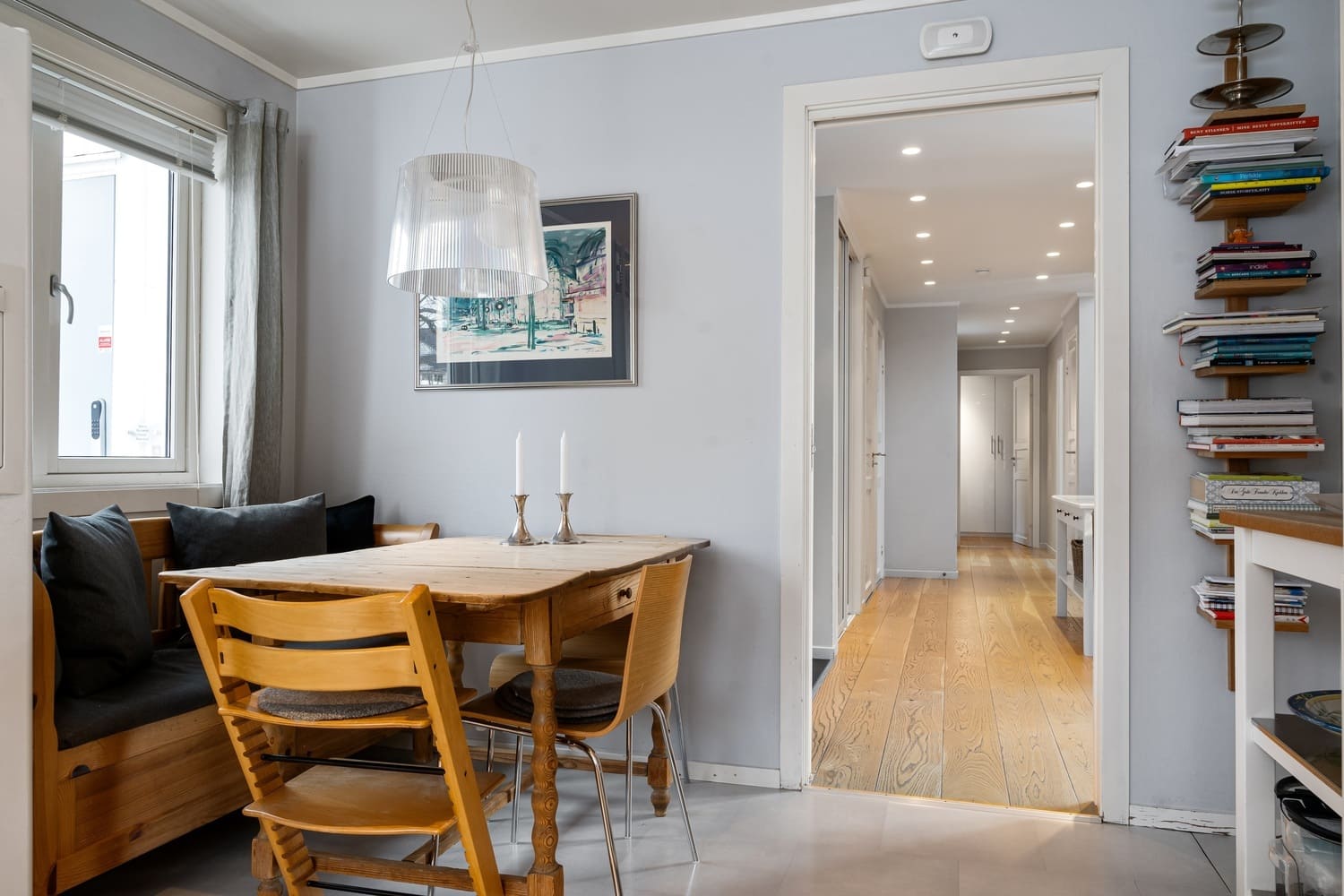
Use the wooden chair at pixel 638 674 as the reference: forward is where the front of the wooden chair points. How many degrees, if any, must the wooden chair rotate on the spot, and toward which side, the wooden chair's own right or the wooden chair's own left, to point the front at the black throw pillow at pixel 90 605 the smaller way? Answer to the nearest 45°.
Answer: approximately 45° to the wooden chair's own left

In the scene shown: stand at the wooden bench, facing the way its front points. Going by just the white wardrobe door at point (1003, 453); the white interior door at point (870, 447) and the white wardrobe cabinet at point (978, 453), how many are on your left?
3

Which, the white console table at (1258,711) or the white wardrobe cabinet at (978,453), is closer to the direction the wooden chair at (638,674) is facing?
the white wardrobe cabinet

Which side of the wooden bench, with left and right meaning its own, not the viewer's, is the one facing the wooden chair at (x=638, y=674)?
front

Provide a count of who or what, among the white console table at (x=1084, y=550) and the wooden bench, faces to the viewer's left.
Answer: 1

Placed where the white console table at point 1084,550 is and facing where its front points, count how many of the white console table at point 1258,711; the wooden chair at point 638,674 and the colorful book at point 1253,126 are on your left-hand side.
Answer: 3

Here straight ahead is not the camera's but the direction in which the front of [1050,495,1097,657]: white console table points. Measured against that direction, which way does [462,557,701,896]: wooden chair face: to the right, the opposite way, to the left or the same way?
the same way

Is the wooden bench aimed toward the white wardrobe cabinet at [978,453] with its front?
no

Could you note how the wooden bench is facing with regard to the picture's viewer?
facing the viewer and to the right of the viewer

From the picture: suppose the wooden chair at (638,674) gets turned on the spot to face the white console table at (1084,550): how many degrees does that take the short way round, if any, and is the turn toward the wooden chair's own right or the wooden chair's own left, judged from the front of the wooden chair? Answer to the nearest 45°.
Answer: approximately 90° to the wooden chair's own right

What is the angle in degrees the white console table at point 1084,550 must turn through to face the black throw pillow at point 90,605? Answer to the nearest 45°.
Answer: approximately 45° to its left

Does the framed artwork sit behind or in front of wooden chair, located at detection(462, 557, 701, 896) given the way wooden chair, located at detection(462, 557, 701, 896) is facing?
in front

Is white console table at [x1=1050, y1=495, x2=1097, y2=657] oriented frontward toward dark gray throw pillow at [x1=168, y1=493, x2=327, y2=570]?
no

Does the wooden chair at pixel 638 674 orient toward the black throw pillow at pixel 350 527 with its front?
yes

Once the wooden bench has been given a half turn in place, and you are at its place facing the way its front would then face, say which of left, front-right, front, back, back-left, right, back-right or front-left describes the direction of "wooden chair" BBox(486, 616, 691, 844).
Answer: back-right

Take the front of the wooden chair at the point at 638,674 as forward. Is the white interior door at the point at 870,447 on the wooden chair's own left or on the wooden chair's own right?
on the wooden chair's own right

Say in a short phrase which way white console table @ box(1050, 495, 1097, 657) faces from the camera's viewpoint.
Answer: facing to the left of the viewer

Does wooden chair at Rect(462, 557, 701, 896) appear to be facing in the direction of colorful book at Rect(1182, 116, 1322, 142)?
no

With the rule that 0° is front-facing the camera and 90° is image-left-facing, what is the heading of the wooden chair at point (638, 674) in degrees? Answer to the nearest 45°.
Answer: approximately 135°

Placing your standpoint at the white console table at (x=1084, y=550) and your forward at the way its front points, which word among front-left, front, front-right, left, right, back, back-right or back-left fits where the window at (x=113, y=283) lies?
front-left
